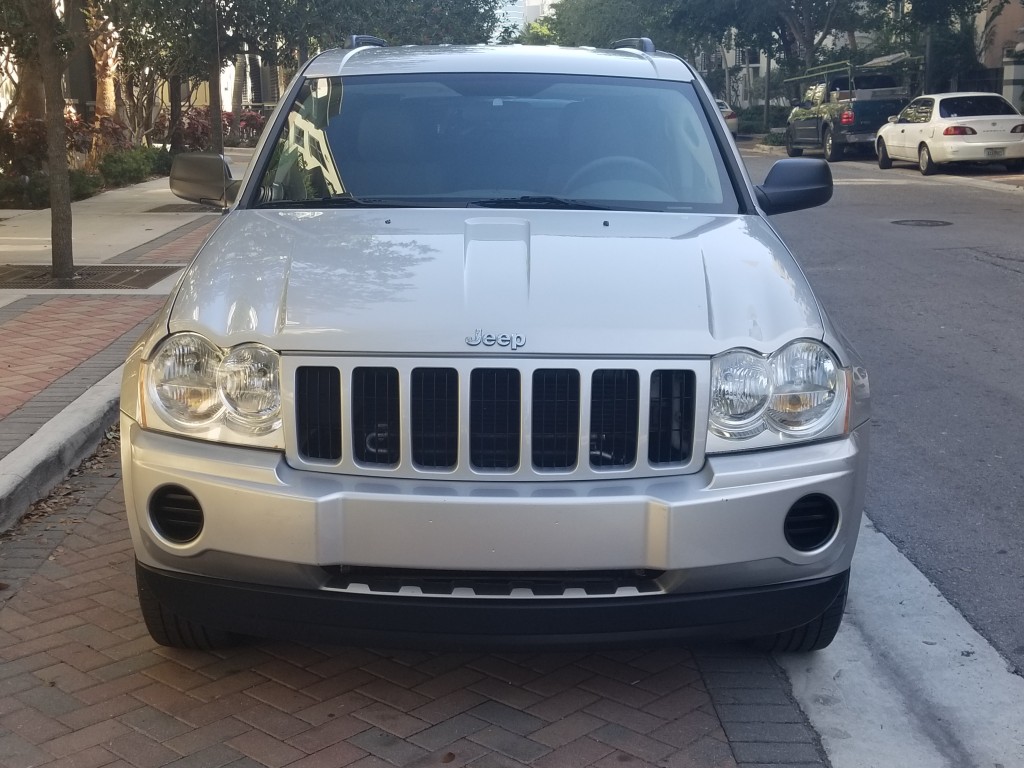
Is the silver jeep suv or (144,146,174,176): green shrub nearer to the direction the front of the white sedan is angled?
the green shrub

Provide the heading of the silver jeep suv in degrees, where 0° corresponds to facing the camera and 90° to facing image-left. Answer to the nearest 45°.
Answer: approximately 0°

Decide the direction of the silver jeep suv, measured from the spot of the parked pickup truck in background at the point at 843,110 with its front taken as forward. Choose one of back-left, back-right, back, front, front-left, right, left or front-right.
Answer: back-left

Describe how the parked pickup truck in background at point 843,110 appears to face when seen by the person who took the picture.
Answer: facing away from the viewer and to the left of the viewer

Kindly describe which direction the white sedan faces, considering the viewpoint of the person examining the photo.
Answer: facing away from the viewer and to the left of the viewer

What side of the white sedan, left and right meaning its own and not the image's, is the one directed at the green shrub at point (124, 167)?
left

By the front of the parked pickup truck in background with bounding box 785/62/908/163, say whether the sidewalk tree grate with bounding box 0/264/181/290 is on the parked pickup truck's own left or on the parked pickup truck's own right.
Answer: on the parked pickup truck's own left

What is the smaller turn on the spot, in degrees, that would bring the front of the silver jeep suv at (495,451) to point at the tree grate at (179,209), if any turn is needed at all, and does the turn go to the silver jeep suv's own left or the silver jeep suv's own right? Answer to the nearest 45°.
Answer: approximately 180°

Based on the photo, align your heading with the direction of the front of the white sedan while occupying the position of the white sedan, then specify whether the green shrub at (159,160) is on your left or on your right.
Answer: on your left

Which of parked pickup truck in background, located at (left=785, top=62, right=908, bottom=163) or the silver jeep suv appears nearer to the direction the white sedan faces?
the parked pickup truck in background
